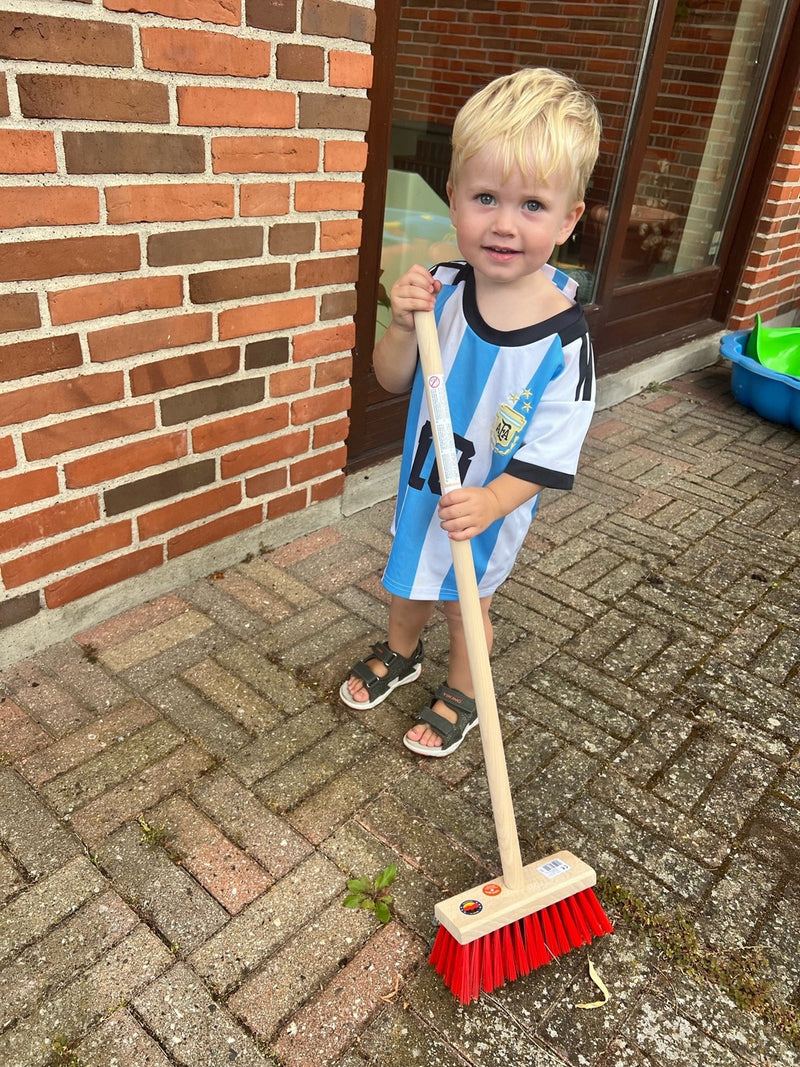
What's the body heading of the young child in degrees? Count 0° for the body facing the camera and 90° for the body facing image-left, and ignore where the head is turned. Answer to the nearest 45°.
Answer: approximately 45°

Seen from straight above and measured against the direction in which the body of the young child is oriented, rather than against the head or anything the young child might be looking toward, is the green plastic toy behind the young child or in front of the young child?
behind

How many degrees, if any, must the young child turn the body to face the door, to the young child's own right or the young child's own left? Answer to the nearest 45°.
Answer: approximately 135° to the young child's own right
